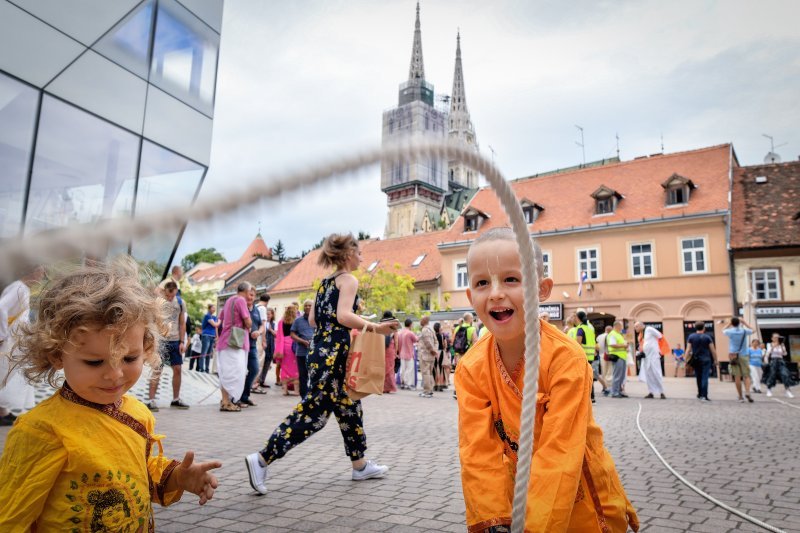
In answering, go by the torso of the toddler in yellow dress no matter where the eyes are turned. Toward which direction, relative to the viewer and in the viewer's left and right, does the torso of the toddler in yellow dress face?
facing the viewer and to the right of the viewer

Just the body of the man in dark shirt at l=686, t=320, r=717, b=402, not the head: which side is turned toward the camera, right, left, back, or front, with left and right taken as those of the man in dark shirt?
back

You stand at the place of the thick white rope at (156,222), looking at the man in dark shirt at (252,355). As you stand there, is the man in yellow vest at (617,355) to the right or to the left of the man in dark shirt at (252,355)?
right

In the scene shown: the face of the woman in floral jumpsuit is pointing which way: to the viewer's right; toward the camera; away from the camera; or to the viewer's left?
to the viewer's right
